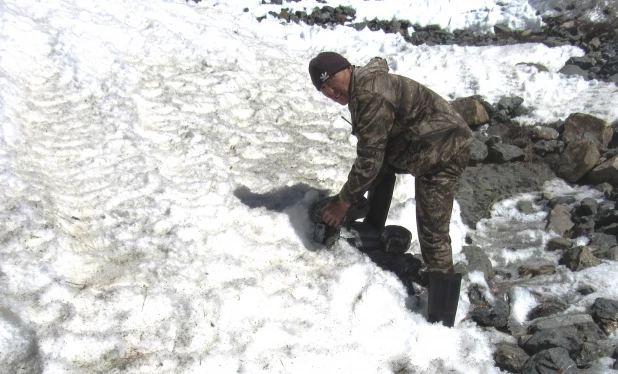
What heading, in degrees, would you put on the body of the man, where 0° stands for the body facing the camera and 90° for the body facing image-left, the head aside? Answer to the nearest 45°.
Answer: approximately 90°

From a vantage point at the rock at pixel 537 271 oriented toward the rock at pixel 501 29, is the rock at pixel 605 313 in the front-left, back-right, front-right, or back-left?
back-right

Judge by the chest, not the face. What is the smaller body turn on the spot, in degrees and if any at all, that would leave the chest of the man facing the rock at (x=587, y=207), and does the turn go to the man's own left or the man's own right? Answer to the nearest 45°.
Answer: approximately 135° to the man's own right

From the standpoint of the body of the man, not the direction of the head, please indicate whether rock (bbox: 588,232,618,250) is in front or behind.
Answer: behind

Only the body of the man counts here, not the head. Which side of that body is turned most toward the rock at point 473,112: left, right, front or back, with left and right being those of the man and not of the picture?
right

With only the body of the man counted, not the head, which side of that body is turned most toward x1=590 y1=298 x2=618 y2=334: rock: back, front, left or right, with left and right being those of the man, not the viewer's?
back

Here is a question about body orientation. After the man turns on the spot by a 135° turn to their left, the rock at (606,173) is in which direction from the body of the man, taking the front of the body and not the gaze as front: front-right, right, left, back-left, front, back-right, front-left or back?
left

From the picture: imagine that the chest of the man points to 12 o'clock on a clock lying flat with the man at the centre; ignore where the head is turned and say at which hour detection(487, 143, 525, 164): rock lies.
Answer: The rock is roughly at 4 o'clock from the man.

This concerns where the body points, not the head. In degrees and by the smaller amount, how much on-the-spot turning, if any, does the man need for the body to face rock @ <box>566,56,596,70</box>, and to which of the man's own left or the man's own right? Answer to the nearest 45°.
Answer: approximately 135° to the man's own right

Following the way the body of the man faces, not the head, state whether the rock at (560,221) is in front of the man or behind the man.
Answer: behind
